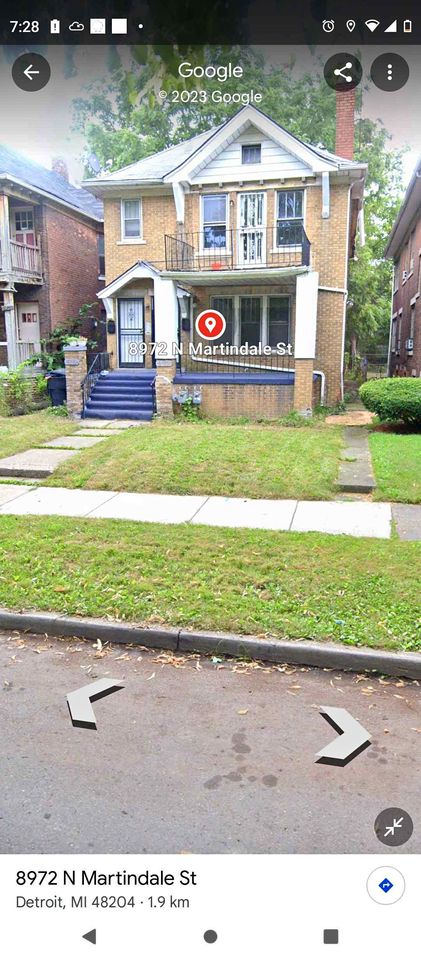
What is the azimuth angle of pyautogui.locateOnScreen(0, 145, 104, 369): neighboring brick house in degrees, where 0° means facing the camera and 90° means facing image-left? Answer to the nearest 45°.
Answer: approximately 45°

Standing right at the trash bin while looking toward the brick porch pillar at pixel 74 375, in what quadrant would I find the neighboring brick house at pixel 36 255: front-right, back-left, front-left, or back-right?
back-left

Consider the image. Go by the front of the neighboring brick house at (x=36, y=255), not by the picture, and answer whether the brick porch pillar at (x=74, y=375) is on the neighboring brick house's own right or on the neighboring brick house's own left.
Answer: on the neighboring brick house's own left

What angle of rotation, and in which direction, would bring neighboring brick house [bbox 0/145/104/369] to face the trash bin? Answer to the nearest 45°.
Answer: approximately 45° to its left

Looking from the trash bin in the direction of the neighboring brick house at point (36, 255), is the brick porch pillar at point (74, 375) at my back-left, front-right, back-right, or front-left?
back-right
